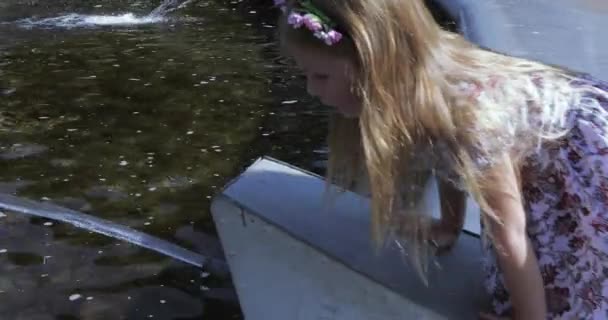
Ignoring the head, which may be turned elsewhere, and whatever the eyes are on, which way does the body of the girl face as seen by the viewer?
to the viewer's left

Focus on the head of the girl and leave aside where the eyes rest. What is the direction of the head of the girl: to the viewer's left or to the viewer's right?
to the viewer's left
